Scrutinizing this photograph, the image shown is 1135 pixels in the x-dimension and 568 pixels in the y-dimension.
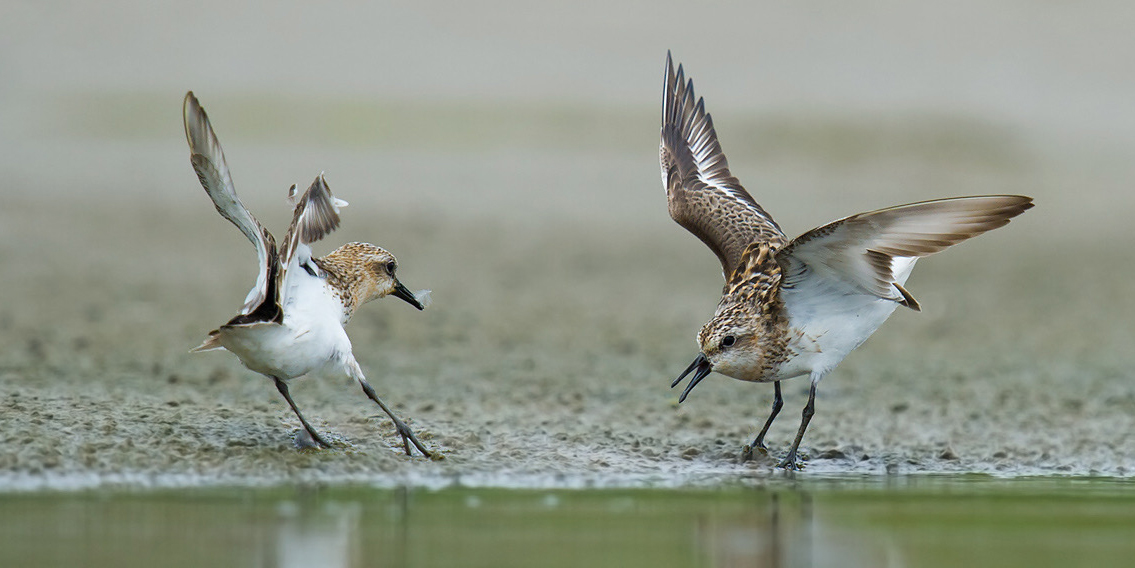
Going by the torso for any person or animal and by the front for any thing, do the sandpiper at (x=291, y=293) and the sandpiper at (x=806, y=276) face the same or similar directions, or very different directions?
very different directions

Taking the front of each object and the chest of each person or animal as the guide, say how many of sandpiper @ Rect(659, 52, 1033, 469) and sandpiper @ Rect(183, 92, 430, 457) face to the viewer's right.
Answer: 1

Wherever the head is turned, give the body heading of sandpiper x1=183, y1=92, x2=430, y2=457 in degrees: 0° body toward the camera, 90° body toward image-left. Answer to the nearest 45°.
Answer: approximately 270°

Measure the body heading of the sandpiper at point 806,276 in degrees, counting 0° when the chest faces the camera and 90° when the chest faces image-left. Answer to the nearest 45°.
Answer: approximately 45°

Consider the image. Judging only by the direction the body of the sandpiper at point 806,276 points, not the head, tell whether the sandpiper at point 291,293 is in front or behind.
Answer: in front

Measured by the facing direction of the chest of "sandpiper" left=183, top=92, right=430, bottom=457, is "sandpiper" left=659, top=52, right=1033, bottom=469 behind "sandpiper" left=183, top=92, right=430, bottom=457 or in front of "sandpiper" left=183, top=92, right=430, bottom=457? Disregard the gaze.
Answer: in front
